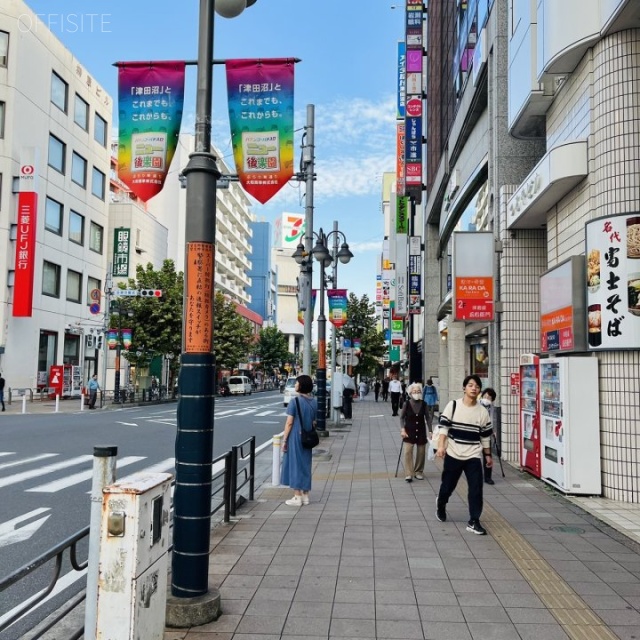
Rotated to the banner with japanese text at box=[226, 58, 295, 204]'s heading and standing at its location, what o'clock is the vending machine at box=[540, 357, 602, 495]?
The vending machine is roughly at 8 o'clock from the banner with japanese text.

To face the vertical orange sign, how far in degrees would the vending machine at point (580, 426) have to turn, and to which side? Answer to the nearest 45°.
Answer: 0° — it already faces it

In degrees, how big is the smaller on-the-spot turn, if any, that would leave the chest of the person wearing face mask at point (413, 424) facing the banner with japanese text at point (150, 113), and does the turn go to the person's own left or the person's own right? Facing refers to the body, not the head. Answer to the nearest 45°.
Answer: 0° — they already face it

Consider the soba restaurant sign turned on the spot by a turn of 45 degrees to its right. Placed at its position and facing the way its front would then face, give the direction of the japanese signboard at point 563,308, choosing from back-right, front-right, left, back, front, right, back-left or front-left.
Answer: front-right

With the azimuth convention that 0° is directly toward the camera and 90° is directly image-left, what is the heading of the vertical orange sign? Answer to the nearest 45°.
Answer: approximately 0°

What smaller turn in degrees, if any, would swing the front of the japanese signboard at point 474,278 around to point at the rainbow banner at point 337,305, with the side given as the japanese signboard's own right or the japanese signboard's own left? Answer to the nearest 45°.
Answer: approximately 135° to the japanese signboard's own right

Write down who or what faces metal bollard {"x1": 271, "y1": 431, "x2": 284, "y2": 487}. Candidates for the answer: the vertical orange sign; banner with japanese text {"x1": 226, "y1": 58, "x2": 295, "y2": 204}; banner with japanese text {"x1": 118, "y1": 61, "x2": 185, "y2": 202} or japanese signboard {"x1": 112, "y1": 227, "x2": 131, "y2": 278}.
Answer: the japanese signboard

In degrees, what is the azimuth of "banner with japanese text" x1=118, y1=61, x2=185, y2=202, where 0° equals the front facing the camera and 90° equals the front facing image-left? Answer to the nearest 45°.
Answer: approximately 0°
